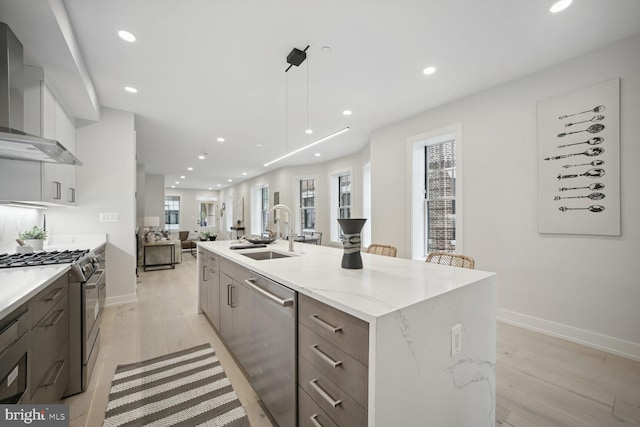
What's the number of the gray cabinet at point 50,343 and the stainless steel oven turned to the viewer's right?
2

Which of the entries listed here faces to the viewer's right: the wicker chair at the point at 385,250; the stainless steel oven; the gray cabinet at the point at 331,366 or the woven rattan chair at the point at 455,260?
the stainless steel oven

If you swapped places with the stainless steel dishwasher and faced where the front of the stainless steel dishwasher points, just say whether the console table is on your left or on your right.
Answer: on your right

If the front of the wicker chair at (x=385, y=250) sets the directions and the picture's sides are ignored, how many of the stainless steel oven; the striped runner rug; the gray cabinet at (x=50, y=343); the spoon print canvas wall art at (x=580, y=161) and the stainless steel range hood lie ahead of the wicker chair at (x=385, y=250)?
4

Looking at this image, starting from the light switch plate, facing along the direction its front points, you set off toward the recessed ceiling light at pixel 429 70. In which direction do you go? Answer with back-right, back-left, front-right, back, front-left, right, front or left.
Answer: front-left

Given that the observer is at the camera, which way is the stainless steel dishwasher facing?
facing the viewer and to the left of the viewer

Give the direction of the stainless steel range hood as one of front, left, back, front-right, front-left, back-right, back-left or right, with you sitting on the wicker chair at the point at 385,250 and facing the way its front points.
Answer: front

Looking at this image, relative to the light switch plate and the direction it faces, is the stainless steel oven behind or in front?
in front

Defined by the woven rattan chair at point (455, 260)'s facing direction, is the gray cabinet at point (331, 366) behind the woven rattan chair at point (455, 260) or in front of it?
in front

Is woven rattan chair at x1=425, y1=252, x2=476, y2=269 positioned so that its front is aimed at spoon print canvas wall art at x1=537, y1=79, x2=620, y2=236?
no

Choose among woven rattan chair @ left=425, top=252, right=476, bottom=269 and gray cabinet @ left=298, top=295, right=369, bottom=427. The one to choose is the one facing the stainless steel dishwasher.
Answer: the woven rattan chair

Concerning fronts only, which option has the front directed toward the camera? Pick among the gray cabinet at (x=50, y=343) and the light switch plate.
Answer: the light switch plate

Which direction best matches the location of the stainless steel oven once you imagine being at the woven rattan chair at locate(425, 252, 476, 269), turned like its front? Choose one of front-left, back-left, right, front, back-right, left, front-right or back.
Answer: front

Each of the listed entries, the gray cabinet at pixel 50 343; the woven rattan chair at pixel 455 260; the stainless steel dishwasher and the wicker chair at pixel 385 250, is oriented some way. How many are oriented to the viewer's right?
1

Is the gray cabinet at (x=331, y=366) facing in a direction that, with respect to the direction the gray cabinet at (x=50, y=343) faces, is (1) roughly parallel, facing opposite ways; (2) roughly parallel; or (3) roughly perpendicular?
roughly parallel, facing opposite ways

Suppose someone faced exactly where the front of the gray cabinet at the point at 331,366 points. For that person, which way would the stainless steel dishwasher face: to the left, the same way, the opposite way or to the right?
the same way

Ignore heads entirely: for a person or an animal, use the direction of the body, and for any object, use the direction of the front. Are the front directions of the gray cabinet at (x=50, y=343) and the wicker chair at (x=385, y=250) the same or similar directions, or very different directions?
very different directions
